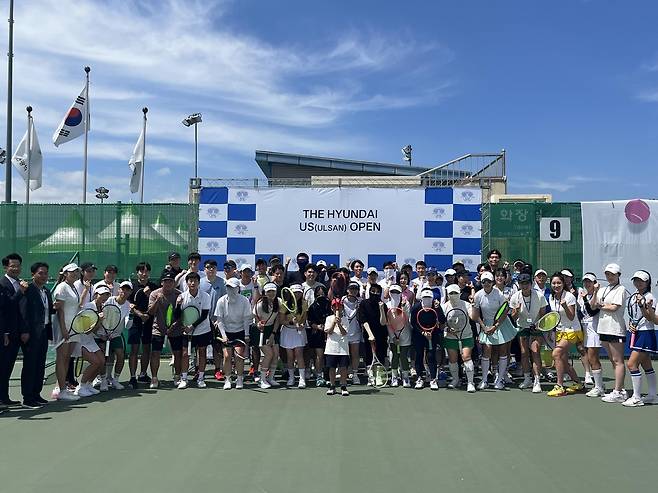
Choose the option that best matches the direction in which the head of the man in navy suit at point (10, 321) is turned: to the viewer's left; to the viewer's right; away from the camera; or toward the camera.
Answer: toward the camera

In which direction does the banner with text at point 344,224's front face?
toward the camera

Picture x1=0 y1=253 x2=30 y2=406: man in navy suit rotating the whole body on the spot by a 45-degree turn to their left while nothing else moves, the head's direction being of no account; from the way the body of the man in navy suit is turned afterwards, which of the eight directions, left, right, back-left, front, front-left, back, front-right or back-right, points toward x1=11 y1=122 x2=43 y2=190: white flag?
left

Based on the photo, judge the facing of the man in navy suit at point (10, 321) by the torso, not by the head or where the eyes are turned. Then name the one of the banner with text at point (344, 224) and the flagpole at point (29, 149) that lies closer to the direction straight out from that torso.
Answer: the banner with text

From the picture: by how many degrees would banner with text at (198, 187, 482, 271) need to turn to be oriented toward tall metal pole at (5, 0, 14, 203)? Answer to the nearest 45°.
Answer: approximately 135° to its right

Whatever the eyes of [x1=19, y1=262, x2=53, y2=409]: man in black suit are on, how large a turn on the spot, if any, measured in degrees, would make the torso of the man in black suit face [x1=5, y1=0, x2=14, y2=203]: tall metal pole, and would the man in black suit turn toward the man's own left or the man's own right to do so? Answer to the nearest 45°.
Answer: approximately 135° to the man's own left

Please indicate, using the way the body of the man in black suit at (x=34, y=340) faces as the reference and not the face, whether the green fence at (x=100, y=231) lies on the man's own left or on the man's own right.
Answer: on the man's own left

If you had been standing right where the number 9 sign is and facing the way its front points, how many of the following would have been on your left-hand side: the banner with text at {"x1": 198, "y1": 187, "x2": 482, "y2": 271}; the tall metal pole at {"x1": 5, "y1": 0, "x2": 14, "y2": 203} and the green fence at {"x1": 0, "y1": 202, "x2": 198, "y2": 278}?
0

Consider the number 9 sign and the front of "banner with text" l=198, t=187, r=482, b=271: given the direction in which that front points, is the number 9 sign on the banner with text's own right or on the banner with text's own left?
on the banner with text's own left

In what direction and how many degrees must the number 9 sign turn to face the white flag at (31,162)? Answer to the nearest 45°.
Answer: approximately 90° to its right

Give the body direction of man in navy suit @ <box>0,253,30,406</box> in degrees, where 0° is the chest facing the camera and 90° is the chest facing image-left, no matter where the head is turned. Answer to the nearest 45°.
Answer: approximately 315°

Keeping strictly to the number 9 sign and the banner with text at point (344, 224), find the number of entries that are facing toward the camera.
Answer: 2

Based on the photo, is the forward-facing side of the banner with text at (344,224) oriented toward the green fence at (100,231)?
no

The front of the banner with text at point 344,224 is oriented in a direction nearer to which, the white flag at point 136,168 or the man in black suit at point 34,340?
the man in black suit

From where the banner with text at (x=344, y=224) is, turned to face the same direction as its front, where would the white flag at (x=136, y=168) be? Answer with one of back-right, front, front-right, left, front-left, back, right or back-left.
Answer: back-right

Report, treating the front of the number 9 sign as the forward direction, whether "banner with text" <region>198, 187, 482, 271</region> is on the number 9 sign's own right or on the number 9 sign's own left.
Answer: on the number 9 sign's own right

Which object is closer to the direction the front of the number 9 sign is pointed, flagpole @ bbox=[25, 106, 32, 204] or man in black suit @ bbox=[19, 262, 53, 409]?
the man in black suit

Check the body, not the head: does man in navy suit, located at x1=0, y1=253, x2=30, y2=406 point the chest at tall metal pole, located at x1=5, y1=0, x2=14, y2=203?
no

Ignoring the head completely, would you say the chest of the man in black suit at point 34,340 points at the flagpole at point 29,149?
no
